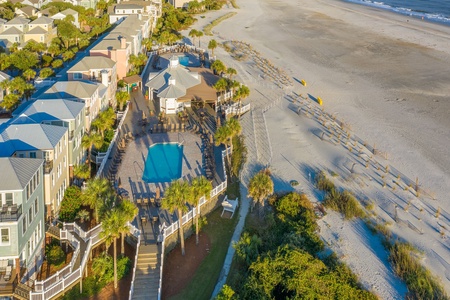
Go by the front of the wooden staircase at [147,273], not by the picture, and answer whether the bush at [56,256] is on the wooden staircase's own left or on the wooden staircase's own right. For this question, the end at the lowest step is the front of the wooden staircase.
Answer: on the wooden staircase's own right

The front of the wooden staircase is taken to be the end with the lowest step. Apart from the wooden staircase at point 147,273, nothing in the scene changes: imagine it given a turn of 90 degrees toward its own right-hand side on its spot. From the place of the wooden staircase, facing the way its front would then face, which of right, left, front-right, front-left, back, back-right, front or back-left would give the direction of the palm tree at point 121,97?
right

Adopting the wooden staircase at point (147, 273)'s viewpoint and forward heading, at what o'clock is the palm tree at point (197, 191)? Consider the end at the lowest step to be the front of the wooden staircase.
The palm tree is roughly at 7 o'clock from the wooden staircase.

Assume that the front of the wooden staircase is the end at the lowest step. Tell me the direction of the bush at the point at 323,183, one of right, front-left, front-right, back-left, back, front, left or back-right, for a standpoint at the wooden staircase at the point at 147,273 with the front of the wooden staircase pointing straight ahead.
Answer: back-left
